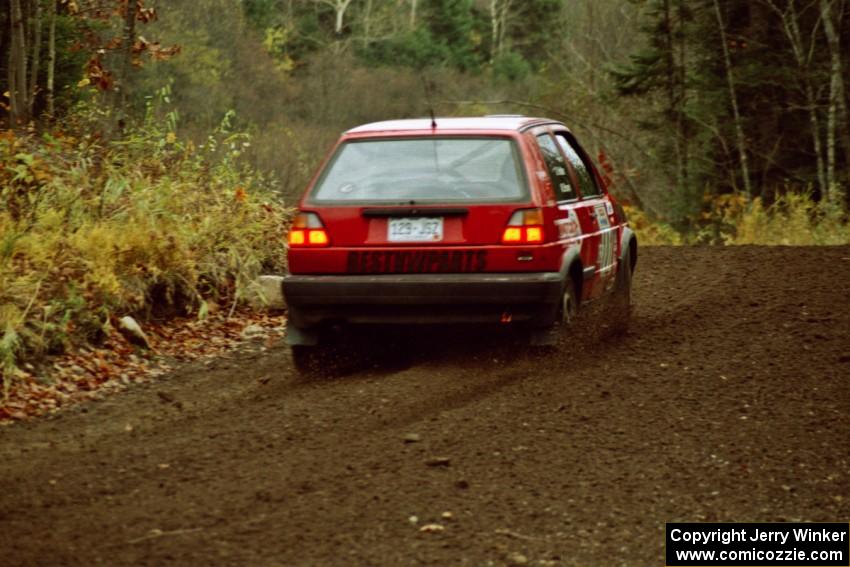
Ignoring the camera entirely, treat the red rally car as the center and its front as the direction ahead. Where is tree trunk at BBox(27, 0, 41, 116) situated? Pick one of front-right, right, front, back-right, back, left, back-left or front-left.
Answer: front-left

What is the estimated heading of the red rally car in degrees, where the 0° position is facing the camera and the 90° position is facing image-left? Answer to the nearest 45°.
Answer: approximately 180°

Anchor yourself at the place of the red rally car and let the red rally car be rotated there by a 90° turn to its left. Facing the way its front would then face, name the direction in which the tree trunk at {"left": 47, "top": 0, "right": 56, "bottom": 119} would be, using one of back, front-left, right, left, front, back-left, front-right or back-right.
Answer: front-right

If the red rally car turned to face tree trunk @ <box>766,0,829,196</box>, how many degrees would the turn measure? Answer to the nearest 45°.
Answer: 0° — it already faces it

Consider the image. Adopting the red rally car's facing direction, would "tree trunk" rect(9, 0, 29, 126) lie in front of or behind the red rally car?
in front

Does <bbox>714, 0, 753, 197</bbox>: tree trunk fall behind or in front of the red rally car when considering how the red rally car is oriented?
in front

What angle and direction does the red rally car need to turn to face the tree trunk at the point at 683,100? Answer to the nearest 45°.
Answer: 0° — it already faces it

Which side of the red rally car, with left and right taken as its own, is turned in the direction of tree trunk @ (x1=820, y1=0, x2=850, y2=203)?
front
